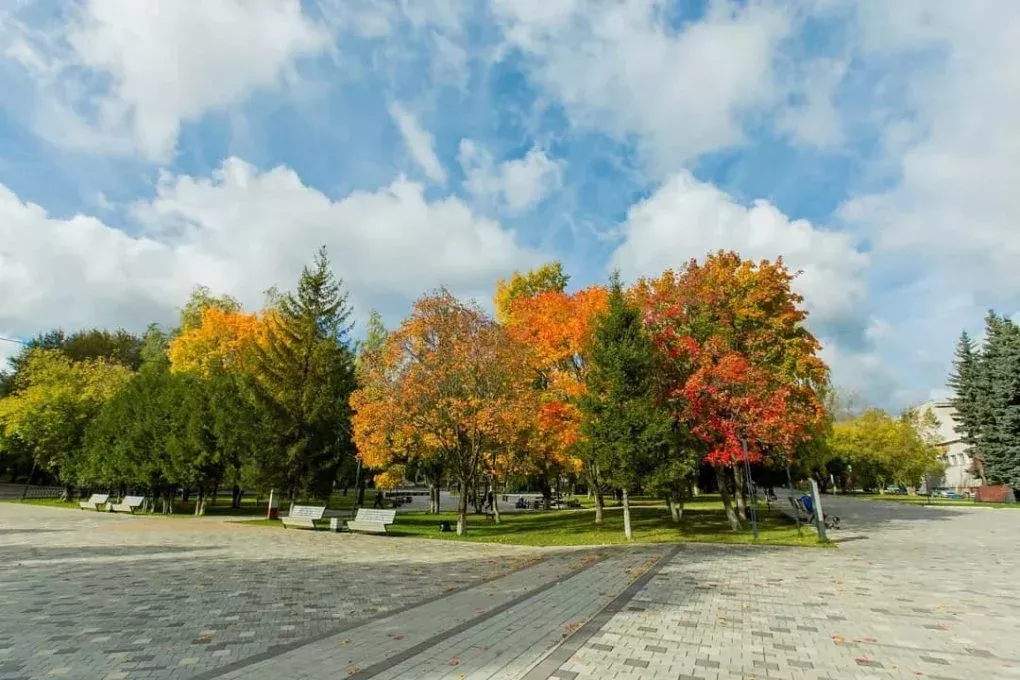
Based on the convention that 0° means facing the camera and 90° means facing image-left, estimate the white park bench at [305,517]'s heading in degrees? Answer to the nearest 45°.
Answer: approximately 45°

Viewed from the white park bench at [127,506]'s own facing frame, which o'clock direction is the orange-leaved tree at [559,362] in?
The orange-leaved tree is roughly at 9 o'clock from the white park bench.

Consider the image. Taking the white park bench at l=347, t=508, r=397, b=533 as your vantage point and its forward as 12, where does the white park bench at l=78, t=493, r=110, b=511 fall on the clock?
the white park bench at l=78, t=493, r=110, b=511 is roughly at 3 o'clock from the white park bench at l=347, t=508, r=397, b=533.

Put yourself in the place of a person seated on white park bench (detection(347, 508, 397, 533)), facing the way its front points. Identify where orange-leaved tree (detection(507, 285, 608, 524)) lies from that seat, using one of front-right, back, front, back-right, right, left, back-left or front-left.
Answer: back-left

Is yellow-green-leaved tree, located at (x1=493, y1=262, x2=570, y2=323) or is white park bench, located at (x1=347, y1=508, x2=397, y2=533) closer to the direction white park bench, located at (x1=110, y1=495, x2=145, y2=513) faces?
the white park bench

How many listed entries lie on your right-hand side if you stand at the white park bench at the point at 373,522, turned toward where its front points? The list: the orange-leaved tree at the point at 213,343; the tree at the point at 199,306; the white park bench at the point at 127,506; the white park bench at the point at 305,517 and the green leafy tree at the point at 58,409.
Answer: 5

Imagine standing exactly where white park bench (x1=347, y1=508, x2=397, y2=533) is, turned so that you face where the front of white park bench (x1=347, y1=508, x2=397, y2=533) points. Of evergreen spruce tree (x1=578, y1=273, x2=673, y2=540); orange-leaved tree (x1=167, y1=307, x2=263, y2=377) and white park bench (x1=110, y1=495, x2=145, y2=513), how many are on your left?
1

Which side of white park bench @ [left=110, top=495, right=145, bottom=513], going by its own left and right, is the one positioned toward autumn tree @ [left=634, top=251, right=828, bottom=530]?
left

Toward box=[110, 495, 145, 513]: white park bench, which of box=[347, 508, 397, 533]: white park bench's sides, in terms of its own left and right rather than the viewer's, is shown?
right

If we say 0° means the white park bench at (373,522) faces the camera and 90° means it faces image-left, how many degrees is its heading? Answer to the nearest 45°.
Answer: approximately 45°

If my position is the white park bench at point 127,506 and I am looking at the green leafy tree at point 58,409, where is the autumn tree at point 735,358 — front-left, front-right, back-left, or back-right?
back-right
